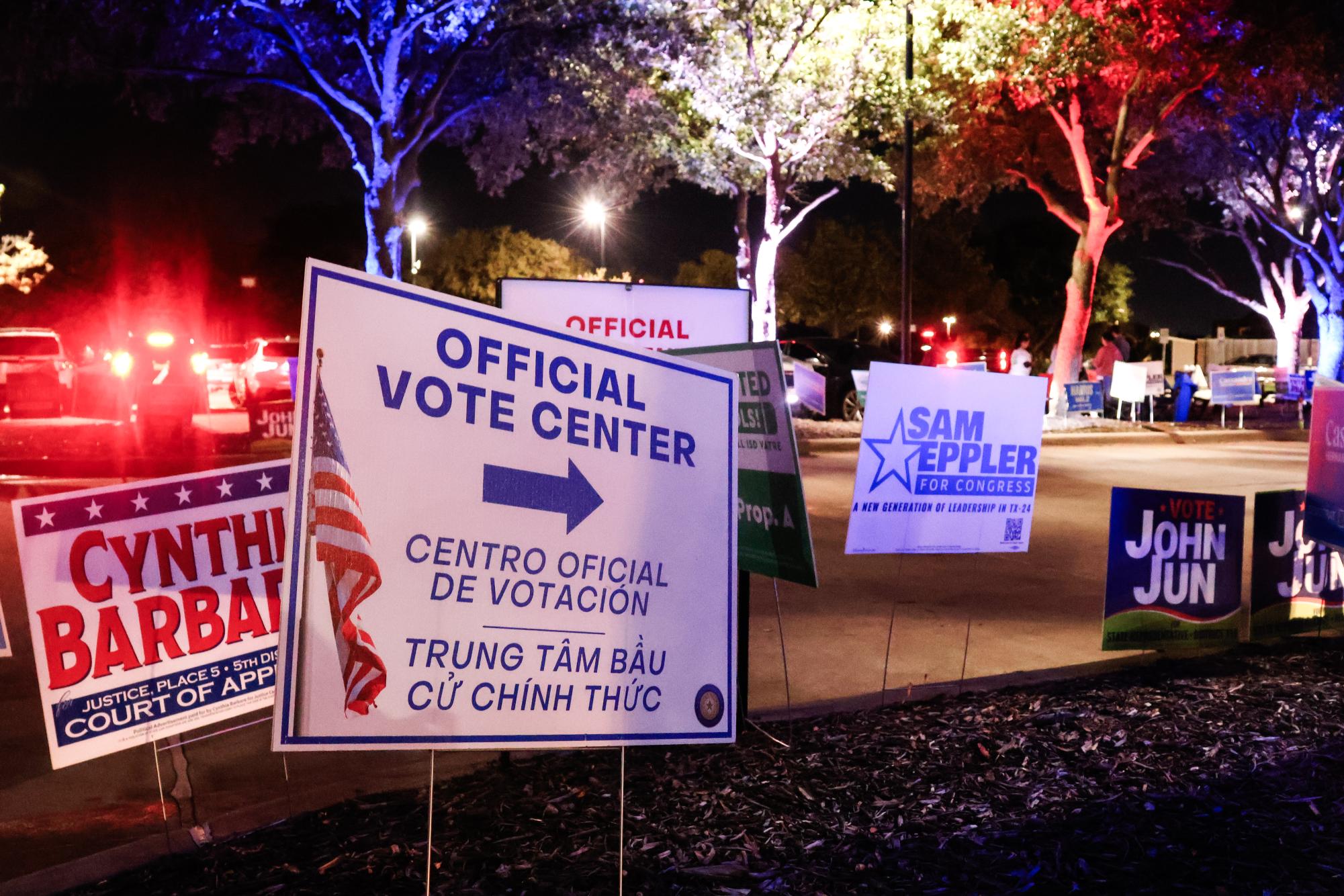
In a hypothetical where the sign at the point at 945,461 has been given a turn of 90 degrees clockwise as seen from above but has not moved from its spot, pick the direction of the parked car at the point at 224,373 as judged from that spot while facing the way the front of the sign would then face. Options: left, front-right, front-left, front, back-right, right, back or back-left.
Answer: front-right

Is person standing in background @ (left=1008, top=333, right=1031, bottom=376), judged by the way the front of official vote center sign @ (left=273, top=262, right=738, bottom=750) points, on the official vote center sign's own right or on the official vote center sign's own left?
on the official vote center sign's own left

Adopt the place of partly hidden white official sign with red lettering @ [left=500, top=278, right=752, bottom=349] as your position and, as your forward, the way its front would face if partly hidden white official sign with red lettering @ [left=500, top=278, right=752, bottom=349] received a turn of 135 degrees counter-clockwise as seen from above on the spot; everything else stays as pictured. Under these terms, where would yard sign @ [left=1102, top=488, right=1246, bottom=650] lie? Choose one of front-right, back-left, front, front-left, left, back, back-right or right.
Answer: front-right

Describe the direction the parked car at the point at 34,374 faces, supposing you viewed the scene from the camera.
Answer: facing away from the viewer

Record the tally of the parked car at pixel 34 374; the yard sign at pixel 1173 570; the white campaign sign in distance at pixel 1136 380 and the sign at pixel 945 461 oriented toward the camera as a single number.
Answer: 3

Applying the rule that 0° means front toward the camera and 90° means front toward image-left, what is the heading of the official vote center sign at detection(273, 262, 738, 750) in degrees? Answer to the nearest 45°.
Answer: approximately 315°

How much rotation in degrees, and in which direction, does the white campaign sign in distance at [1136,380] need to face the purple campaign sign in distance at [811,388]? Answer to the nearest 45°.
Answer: approximately 45° to its right

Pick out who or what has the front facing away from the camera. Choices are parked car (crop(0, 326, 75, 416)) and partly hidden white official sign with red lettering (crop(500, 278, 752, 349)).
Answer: the parked car

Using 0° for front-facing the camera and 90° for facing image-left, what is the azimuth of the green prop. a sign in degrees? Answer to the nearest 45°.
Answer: approximately 45°
